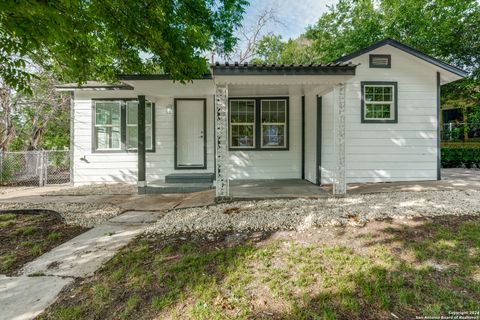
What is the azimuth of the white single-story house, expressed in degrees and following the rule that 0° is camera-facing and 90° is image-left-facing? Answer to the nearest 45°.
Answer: approximately 0°

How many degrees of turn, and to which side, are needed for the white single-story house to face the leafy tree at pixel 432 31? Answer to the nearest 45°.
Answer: approximately 135° to its left

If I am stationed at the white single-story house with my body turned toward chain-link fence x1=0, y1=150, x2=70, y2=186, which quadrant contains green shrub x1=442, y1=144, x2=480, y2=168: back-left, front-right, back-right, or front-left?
back-right

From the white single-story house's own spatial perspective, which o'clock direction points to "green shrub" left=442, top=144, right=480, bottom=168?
The green shrub is roughly at 8 o'clock from the white single-story house.

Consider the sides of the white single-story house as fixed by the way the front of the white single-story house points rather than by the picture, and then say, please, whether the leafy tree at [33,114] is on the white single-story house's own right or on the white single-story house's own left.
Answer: on the white single-story house's own right

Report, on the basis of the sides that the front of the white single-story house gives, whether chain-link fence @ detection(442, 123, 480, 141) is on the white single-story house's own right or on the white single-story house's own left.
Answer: on the white single-story house's own left

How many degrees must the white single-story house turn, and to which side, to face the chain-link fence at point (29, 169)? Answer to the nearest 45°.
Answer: approximately 90° to its right

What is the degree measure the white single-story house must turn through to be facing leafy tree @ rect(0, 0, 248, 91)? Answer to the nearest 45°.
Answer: approximately 45° to its right
